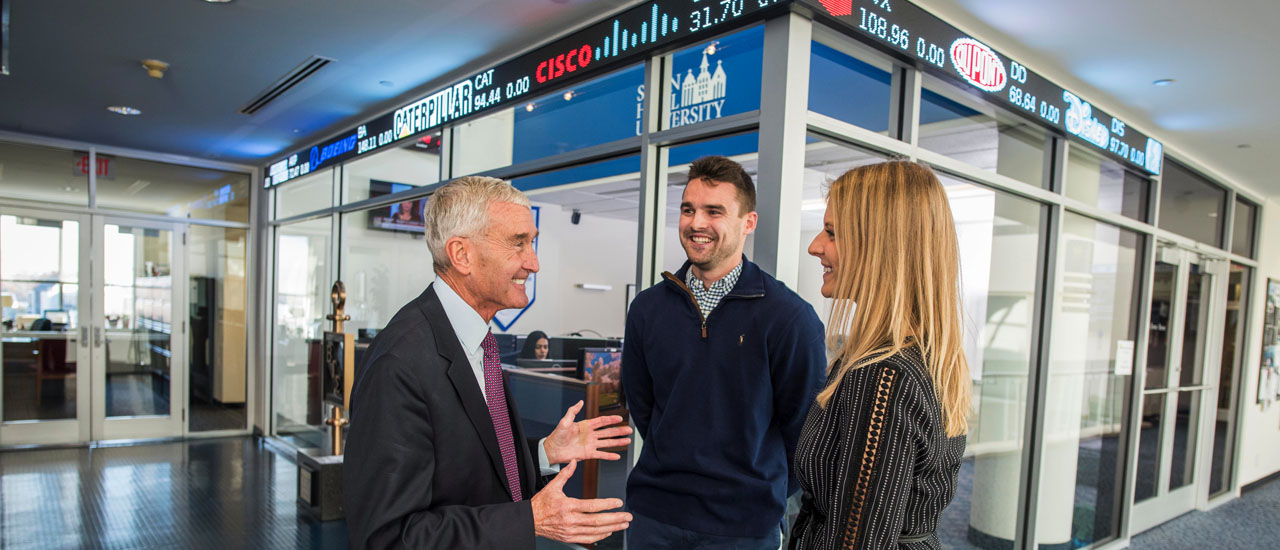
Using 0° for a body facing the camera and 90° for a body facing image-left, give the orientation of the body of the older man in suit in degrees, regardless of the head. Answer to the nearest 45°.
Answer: approximately 270°

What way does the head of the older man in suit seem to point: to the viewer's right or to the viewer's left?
to the viewer's right

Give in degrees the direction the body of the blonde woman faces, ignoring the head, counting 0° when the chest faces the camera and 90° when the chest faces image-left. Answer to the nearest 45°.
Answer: approximately 90°

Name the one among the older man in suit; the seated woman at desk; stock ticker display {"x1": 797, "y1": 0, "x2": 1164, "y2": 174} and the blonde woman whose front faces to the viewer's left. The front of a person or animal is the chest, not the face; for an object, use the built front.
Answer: the blonde woman

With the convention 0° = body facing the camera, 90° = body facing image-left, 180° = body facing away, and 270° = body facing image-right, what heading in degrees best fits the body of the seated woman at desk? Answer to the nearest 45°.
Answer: approximately 315°

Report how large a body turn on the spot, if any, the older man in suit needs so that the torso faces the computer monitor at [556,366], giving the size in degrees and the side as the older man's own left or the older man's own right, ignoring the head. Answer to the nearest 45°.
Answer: approximately 90° to the older man's own left
